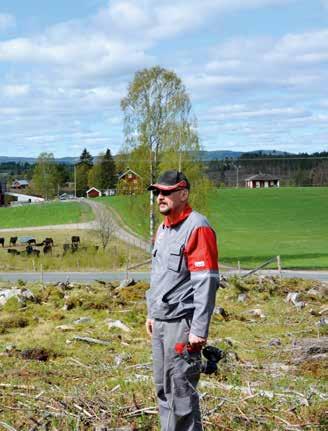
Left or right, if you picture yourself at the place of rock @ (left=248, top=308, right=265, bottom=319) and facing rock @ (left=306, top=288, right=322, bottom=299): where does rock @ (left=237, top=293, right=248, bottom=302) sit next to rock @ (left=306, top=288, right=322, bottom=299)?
left

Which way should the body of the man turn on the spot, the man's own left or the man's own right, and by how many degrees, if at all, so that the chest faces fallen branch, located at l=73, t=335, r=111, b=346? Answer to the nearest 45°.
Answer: approximately 135° to the man's own right

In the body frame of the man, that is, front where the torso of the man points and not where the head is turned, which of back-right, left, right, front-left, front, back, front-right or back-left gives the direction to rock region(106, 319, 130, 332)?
back-right

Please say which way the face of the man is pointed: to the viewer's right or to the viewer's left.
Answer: to the viewer's left

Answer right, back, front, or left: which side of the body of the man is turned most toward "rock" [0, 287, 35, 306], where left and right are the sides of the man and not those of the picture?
right

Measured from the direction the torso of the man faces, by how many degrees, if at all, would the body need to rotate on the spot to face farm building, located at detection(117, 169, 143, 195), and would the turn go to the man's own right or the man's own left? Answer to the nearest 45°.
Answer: approximately 135° to the man's own right

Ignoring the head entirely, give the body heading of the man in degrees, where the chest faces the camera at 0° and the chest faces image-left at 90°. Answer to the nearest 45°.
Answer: approximately 45°

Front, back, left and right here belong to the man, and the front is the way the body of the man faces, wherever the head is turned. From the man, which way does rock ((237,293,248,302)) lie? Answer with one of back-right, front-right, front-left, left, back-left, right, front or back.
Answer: back-right

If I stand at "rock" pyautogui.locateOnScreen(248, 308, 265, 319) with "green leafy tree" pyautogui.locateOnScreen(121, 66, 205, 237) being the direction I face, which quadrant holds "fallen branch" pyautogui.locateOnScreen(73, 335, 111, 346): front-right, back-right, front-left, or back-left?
back-left

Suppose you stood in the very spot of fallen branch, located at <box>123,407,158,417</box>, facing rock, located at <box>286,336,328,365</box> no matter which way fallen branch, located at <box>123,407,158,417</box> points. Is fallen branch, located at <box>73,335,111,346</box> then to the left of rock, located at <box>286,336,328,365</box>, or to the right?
left

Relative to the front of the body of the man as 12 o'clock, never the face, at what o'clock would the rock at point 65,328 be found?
The rock is roughly at 4 o'clock from the man.

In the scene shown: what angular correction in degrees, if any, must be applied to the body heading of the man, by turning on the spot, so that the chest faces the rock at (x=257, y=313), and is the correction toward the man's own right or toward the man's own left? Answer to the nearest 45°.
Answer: approximately 135° to the man's own right

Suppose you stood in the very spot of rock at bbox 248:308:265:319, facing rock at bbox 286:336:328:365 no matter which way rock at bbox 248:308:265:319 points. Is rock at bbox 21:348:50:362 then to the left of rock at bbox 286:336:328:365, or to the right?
right
